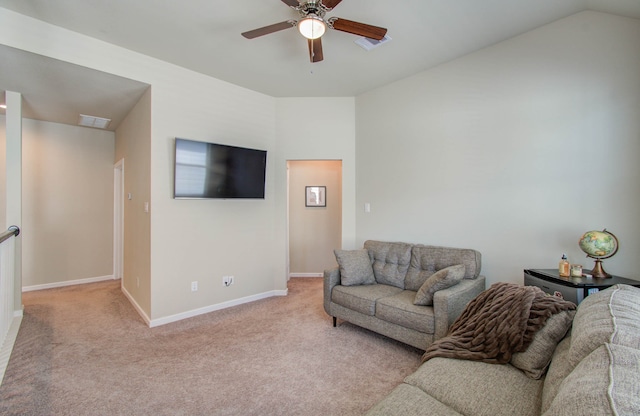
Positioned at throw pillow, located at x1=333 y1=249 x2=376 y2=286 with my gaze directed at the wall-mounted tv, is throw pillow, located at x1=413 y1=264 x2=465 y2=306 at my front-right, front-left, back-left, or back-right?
back-left

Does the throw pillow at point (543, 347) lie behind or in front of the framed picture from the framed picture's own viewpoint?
in front

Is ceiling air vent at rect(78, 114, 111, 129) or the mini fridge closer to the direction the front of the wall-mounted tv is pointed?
the mini fridge

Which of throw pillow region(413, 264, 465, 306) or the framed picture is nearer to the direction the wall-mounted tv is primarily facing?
the throw pillow

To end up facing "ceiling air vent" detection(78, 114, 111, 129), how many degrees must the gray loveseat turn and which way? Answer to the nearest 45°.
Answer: approximately 45° to its right

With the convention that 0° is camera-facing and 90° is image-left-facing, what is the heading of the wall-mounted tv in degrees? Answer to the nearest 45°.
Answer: approximately 315°

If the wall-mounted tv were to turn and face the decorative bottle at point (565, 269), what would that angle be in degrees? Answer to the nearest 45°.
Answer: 0° — it already faces it

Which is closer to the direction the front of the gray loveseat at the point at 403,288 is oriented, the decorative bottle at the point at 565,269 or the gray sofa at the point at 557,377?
the gray sofa

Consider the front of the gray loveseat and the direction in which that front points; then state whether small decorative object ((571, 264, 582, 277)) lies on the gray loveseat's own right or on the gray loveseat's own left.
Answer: on the gray loveseat's own left

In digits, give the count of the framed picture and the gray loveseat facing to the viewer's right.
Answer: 0

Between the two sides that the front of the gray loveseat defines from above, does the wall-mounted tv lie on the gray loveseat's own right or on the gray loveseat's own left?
on the gray loveseat's own right

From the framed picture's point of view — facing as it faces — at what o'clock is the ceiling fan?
The ceiling fan is roughly at 12 o'clock from the framed picture.

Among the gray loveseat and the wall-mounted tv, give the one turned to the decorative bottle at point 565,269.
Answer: the wall-mounted tv

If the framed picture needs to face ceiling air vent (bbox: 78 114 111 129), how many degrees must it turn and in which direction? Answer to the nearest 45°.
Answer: approximately 90° to its right
